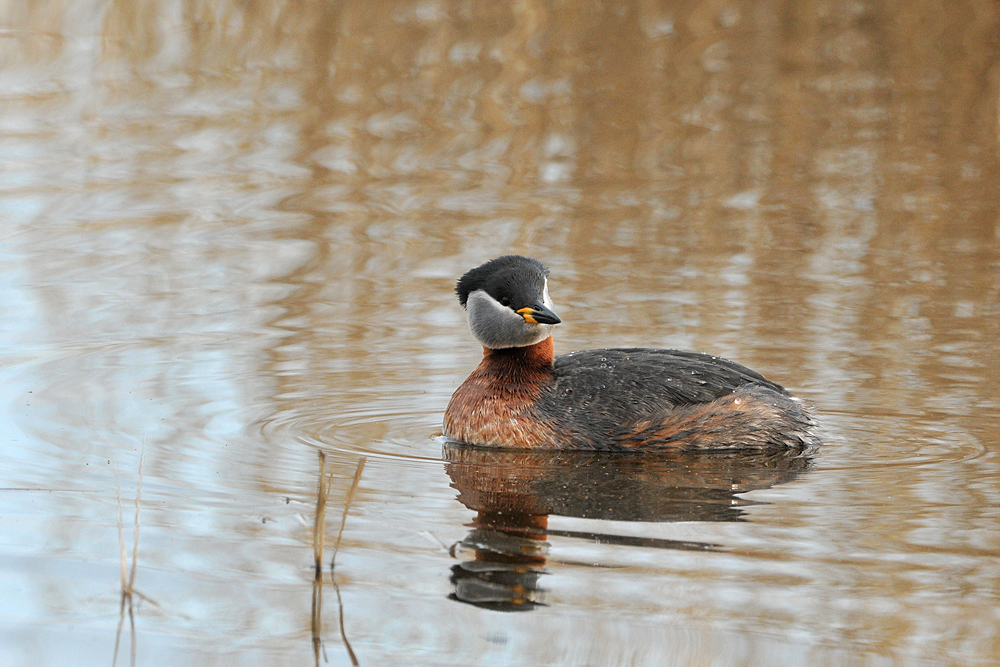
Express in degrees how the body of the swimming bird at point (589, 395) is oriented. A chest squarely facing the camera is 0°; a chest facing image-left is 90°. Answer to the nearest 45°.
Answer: approximately 90°
